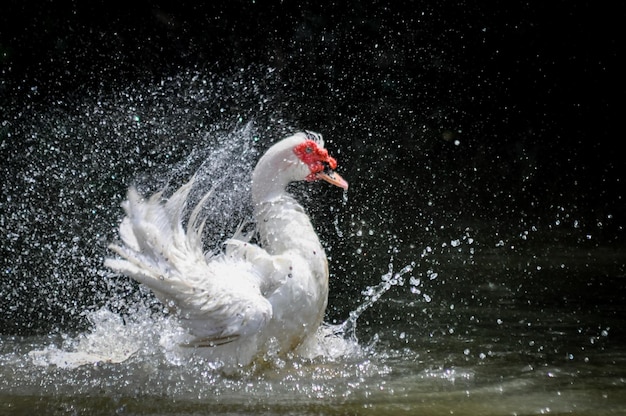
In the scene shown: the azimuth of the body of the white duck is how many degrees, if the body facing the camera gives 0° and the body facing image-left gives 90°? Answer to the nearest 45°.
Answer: approximately 270°
